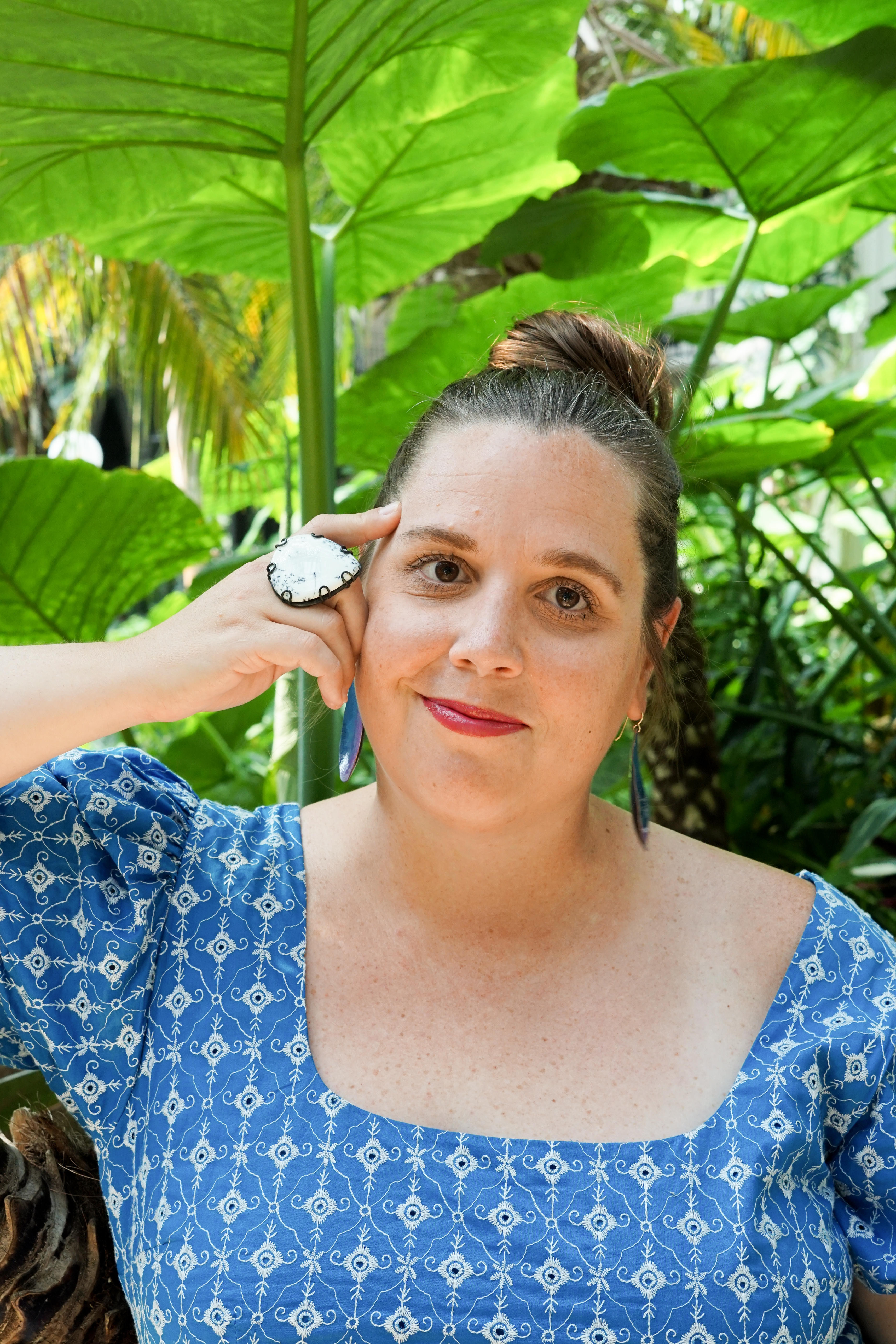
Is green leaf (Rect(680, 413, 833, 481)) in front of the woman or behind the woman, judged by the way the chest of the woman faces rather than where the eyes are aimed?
behind

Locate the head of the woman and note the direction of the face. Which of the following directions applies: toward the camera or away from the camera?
toward the camera

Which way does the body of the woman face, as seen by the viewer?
toward the camera

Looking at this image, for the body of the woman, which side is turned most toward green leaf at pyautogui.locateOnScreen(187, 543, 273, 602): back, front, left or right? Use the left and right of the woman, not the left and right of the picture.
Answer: back

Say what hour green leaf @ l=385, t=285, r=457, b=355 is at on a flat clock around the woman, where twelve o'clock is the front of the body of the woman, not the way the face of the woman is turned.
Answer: The green leaf is roughly at 6 o'clock from the woman.

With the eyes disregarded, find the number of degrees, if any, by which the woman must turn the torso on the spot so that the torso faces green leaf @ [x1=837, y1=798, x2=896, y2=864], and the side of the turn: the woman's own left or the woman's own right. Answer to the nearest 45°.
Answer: approximately 135° to the woman's own left
